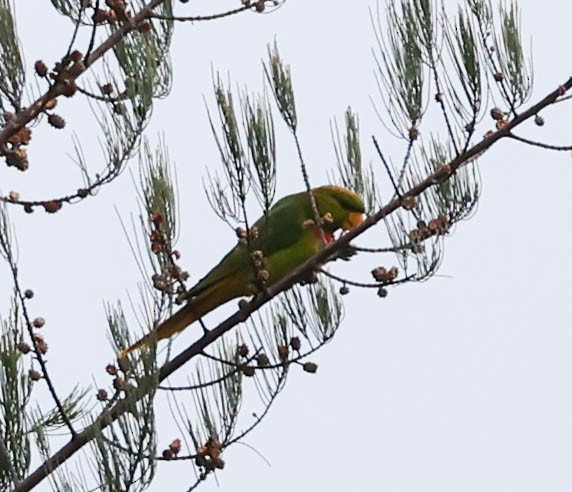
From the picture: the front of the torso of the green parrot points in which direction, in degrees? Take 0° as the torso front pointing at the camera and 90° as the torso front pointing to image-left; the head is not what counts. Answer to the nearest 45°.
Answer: approximately 270°
